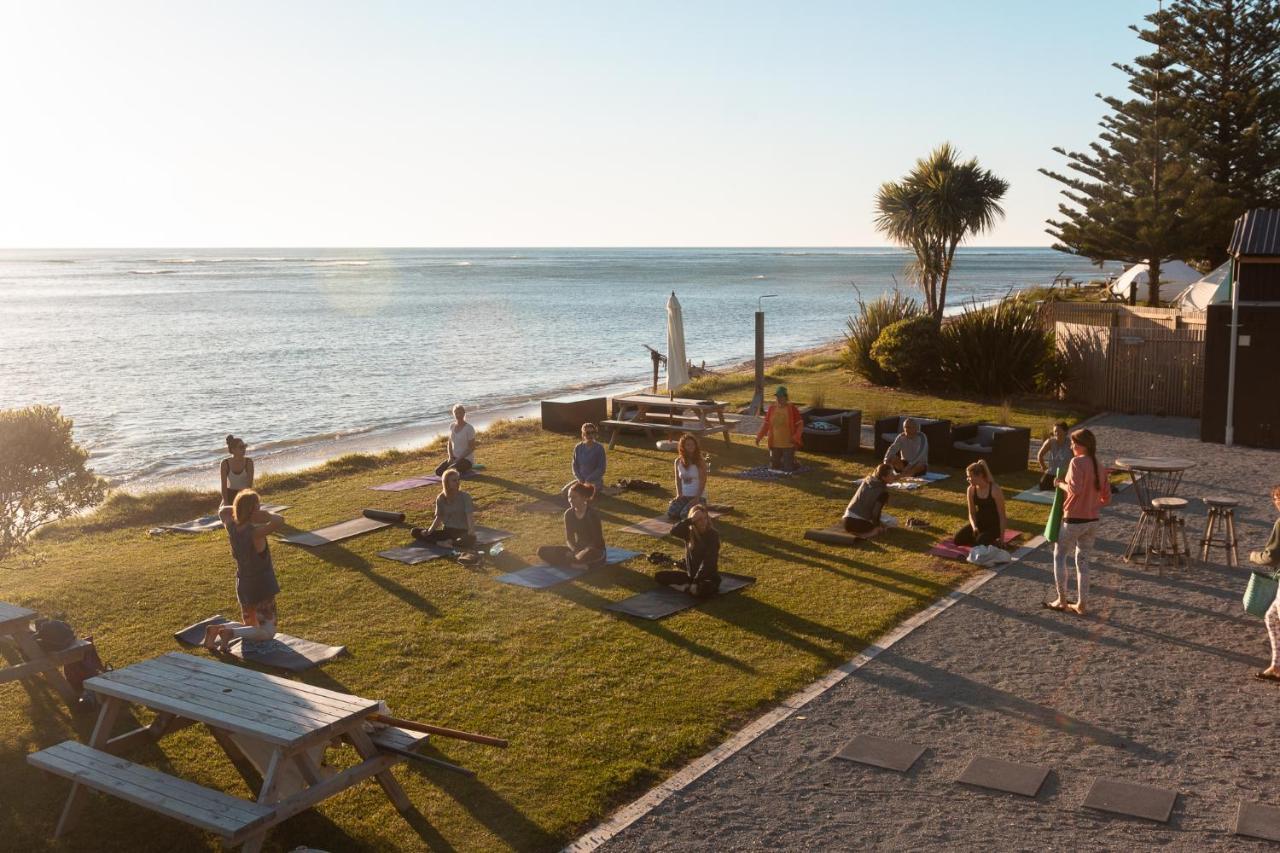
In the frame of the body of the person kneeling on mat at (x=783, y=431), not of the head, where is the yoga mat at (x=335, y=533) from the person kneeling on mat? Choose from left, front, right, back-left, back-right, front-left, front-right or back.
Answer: front-right

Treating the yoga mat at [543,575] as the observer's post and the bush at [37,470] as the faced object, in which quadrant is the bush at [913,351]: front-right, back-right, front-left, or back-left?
back-right

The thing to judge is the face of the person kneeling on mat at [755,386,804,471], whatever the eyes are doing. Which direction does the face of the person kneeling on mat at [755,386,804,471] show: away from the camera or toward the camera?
toward the camera

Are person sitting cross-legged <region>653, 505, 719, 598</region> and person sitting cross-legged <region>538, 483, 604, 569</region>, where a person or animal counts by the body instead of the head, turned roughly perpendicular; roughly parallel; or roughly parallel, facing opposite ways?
roughly parallel

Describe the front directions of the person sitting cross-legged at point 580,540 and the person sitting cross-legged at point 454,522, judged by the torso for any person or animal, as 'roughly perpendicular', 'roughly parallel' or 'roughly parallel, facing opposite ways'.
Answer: roughly parallel

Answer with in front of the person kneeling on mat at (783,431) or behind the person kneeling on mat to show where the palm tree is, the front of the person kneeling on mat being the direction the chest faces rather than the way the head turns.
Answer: behind

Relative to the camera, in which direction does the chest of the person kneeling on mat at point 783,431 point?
toward the camera

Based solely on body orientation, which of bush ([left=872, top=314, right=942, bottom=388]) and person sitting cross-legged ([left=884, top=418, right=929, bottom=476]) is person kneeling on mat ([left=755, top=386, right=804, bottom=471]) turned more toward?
the person sitting cross-legged

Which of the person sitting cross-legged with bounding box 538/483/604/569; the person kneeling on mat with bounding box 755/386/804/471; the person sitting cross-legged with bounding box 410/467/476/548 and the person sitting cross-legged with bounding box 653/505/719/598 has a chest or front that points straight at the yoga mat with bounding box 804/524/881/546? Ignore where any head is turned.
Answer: the person kneeling on mat
